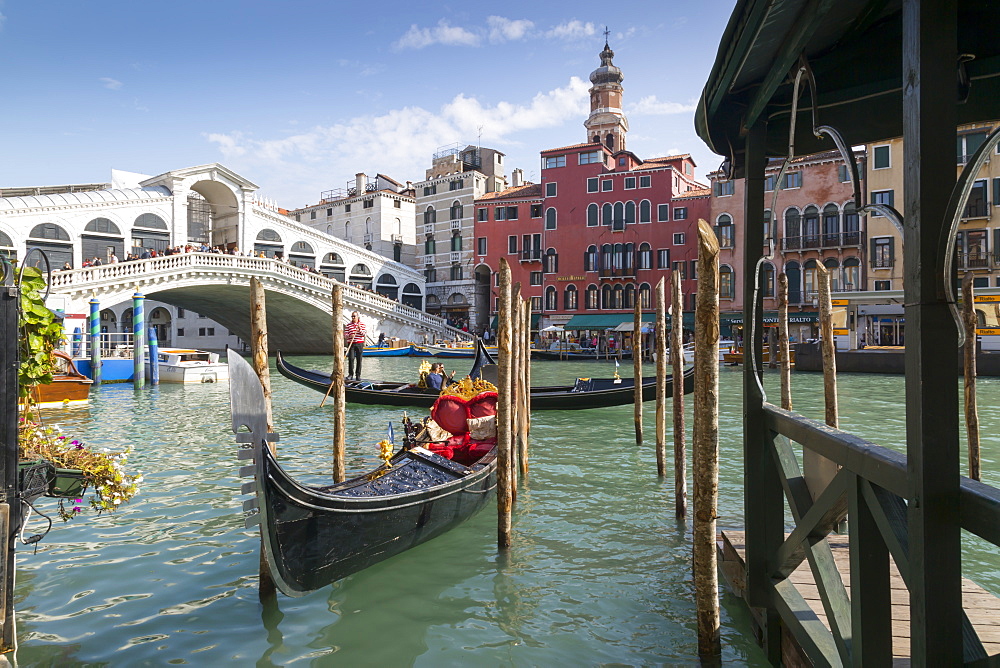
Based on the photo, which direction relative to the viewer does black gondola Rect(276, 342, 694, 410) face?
to the viewer's right

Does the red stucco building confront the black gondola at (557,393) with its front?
yes

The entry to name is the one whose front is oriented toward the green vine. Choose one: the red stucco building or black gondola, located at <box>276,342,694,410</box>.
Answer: the red stucco building

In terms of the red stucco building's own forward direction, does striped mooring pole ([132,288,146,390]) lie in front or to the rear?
in front

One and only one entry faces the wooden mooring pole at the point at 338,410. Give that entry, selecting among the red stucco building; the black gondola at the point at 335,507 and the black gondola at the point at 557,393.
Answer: the red stucco building

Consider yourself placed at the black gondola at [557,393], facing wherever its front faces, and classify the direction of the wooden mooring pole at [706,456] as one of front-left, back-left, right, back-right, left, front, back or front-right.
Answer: right

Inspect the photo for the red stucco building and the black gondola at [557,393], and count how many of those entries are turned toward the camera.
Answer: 1

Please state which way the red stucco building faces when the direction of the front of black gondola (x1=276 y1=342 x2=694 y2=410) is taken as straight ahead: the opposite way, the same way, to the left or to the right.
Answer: to the right

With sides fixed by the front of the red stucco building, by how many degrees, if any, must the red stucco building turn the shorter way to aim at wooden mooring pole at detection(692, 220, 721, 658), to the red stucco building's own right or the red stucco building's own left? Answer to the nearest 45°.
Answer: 0° — it already faces it

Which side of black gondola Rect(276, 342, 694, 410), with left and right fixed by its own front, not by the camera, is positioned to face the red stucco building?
left

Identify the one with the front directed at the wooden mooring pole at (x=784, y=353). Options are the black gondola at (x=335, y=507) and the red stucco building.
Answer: the red stucco building

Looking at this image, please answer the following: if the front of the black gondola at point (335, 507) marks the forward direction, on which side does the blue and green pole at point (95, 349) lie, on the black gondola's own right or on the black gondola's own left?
on the black gondola's own right
